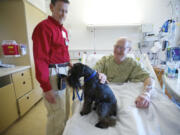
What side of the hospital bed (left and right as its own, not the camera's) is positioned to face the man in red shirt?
right

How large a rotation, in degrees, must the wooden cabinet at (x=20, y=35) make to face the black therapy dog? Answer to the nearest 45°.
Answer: approximately 45° to its right

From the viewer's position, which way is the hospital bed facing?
facing the viewer

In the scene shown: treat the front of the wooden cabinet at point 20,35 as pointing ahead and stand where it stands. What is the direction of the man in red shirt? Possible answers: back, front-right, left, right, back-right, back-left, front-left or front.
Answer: front-right

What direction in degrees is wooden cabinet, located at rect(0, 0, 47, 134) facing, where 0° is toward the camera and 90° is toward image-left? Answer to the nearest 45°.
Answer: approximately 315°

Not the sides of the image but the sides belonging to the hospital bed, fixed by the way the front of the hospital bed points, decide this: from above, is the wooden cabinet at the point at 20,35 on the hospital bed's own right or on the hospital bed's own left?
on the hospital bed's own right

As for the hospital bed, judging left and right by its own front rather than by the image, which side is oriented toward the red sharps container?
right

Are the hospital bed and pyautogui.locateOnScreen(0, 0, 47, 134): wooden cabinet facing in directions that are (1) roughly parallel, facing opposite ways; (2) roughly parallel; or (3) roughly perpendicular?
roughly perpendicular

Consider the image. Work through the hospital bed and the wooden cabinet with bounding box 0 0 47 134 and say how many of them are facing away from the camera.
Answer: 0
